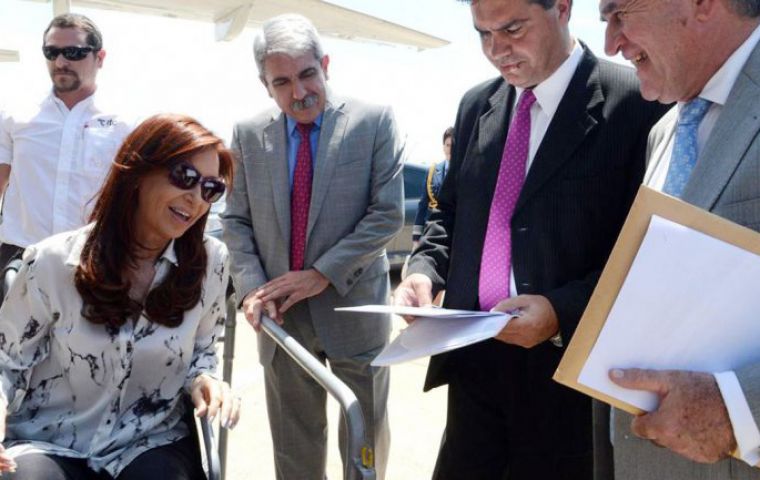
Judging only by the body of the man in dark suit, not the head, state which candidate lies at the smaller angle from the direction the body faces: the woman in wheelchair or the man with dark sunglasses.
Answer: the woman in wheelchair

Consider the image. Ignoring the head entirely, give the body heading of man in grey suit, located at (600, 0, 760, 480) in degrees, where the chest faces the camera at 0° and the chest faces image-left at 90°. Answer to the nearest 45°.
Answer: approximately 45°

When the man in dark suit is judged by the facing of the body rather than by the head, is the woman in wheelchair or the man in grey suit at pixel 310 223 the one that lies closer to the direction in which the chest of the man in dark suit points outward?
the woman in wheelchair

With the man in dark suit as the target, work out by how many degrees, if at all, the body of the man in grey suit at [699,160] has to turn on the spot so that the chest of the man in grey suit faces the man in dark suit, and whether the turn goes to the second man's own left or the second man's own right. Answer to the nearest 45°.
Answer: approximately 90° to the second man's own right

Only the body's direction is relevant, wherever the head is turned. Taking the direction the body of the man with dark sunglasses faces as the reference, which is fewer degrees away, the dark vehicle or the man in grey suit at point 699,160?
the man in grey suit

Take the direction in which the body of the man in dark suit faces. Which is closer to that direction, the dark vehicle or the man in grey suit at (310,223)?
the man in grey suit

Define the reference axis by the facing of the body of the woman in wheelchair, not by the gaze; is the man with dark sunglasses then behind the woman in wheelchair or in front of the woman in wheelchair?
behind

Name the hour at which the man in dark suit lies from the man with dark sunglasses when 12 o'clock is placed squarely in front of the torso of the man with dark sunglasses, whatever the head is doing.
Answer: The man in dark suit is roughly at 11 o'clock from the man with dark sunglasses.

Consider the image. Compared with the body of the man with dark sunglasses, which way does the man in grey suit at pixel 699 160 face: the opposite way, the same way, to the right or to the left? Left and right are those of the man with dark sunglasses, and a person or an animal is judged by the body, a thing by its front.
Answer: to the right

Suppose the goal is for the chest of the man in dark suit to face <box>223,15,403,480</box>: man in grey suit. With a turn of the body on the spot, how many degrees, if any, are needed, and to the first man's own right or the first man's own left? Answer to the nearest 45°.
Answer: approximately 90° to the first man's own right

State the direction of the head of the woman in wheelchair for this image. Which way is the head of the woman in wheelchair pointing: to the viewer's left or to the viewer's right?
to the viewer's right
